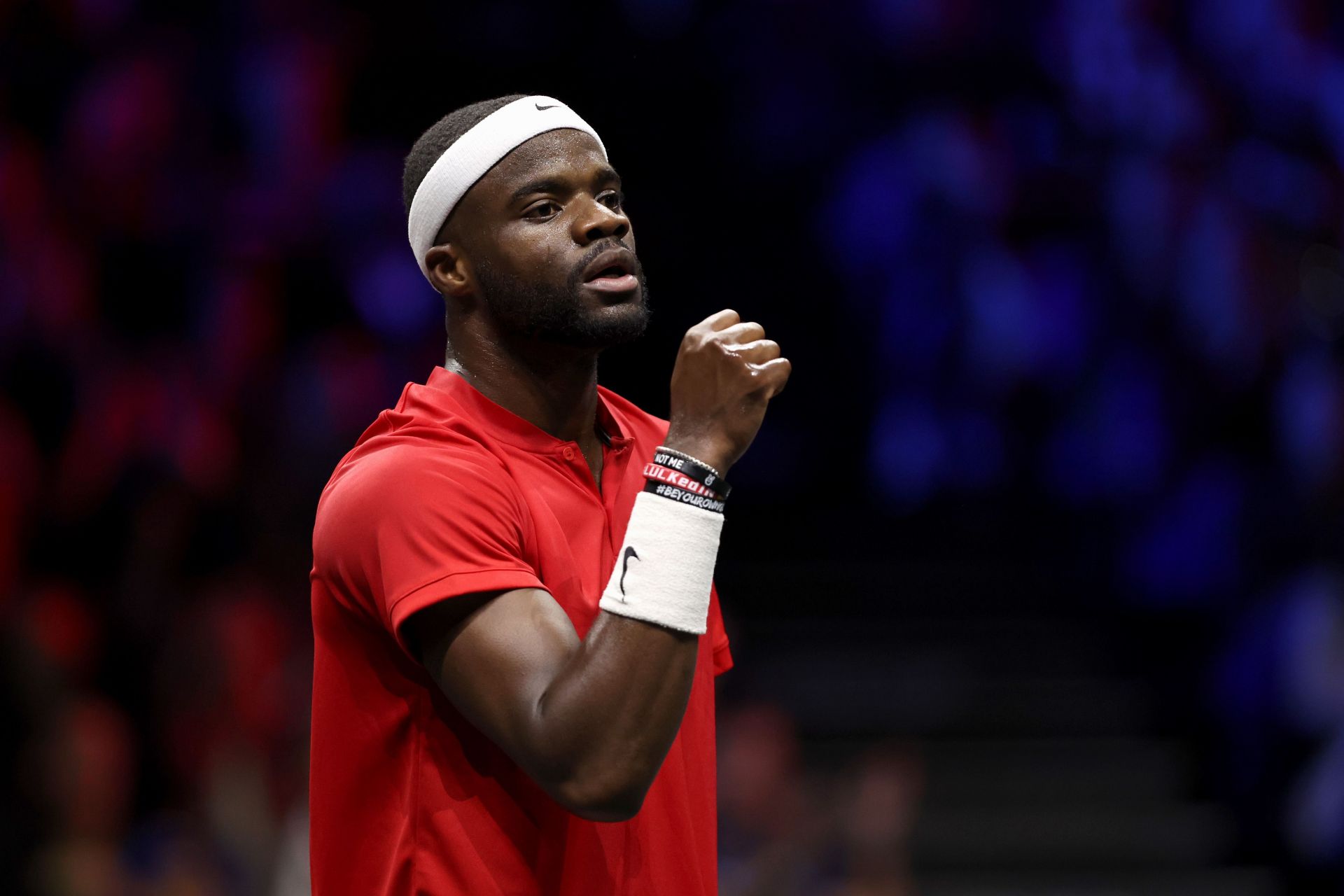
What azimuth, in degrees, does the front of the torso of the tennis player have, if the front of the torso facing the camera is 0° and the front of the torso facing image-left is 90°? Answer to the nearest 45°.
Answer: approximately 315°
